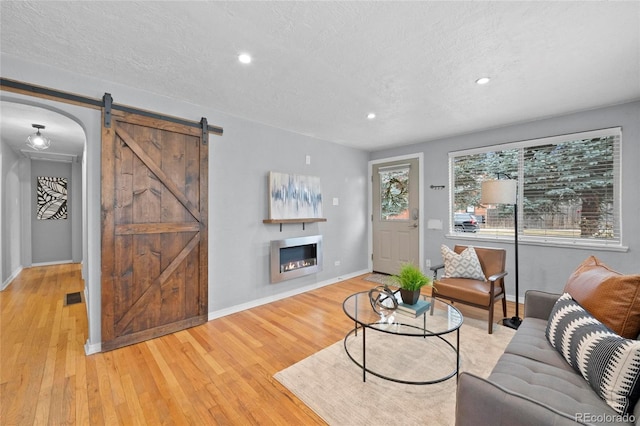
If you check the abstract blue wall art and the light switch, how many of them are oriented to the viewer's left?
0

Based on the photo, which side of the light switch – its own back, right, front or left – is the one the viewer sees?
front

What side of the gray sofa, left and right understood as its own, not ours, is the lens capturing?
left

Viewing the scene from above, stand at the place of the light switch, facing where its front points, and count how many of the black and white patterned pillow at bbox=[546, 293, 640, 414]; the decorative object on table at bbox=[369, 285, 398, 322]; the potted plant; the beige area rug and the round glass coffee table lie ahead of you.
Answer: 5

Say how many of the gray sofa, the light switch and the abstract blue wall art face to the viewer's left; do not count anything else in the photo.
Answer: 1

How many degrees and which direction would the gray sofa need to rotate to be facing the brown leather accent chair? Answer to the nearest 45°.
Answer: approximately 90° to its right

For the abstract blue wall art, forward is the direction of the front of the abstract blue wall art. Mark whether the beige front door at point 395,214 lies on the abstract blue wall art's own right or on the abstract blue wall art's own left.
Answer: on the abstract blue wall art's own left

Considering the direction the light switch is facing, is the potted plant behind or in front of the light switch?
in front

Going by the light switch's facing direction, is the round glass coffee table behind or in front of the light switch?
in front

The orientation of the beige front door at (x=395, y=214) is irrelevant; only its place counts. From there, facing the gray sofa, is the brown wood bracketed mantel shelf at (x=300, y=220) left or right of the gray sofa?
right

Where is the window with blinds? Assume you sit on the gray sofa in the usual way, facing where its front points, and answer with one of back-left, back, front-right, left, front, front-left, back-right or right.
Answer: right

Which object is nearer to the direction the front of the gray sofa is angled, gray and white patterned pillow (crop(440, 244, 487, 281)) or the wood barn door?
the wood barn door

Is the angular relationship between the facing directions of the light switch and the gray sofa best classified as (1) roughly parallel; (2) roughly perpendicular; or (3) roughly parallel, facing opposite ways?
roughly perpendicular

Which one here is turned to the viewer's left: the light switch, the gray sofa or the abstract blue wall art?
the gray sofa

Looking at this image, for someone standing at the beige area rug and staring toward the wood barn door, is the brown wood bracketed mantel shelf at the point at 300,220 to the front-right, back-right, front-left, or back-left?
front-right

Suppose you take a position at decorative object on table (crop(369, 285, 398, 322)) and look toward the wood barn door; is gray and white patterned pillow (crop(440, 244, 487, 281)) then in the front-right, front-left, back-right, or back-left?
back-right
